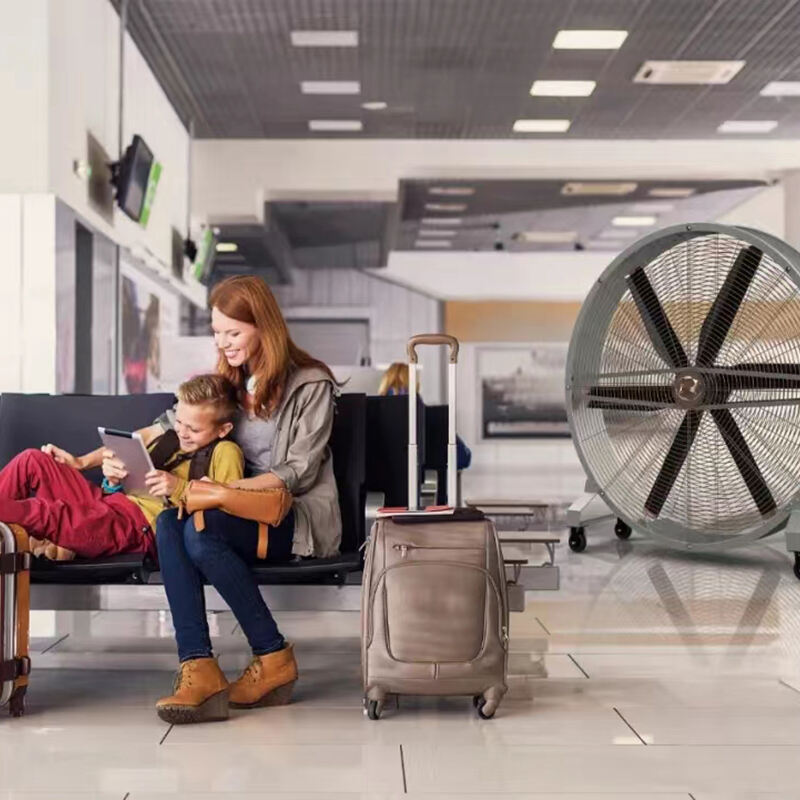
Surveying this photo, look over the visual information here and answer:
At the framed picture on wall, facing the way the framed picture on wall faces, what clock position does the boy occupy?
The boy is roughly at 12 o'clock from the framed picture on wall.

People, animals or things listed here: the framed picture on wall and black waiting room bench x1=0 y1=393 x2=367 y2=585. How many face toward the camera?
2

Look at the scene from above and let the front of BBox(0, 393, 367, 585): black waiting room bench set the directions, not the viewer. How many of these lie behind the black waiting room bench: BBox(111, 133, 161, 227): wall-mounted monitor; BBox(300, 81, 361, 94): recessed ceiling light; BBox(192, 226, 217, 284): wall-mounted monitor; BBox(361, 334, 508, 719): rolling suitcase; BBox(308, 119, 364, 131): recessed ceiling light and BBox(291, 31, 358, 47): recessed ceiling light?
5

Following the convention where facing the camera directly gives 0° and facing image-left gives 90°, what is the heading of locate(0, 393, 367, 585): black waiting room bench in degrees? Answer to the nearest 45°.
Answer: approximately 0°

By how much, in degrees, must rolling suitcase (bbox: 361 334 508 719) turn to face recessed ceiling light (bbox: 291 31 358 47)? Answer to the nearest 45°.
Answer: approximately 180°

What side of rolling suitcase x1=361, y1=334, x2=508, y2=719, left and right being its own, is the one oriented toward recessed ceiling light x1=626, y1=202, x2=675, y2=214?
back

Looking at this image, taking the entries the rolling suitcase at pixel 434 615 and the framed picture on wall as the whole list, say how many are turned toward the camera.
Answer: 2

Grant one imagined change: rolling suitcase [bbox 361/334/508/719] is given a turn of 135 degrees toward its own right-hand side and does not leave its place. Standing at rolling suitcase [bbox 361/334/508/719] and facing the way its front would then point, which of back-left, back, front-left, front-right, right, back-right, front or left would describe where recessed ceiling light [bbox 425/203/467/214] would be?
front-right

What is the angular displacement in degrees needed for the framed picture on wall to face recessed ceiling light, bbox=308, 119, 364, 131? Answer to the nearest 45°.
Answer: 0° — it already faces it
